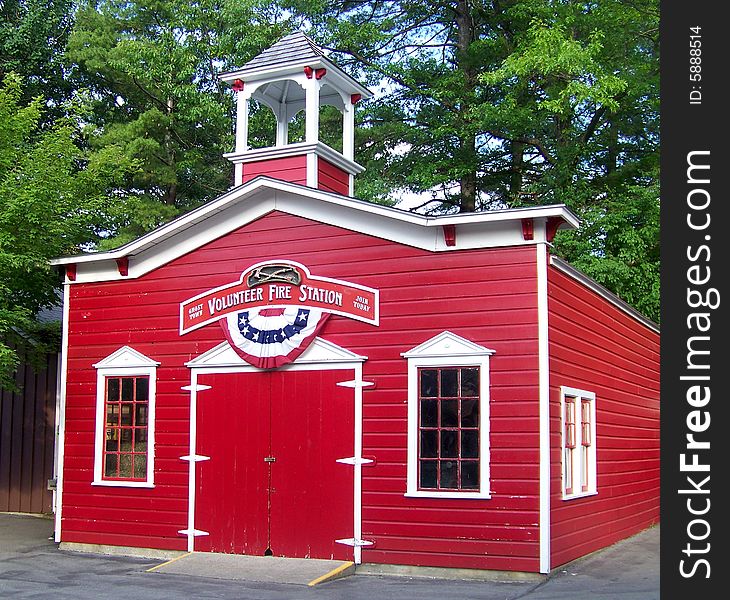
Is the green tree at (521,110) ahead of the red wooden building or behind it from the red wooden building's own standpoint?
behind

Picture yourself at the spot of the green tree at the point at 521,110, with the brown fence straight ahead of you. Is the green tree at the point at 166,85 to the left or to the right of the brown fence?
right

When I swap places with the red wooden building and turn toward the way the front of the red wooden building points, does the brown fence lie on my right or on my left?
on my right

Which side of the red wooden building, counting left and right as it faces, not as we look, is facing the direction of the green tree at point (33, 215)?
right

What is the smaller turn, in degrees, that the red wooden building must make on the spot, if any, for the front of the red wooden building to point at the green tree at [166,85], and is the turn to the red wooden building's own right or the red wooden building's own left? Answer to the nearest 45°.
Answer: approximately 135° to the red wooden building's own right

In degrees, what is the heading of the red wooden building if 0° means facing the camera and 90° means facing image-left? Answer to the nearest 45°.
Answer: approximately 45°
